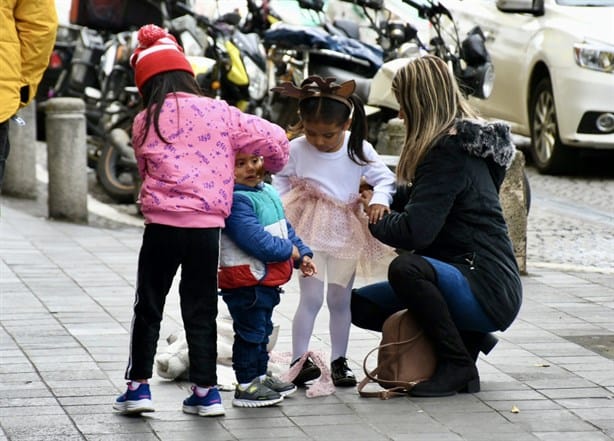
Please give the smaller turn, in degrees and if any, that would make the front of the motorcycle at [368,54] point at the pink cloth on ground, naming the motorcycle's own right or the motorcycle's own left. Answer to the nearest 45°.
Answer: approximately 45° to the motorcycle's own right

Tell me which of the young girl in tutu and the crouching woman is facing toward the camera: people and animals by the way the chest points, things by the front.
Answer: the young girl in tutu

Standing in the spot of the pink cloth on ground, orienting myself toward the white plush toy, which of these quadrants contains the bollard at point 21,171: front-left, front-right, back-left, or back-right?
front-right

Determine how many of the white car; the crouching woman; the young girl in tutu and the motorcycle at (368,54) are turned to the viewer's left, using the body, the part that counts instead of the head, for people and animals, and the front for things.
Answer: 1

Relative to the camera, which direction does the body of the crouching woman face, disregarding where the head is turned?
to the viewer's left

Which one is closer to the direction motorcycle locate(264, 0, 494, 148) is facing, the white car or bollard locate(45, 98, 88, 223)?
the white car

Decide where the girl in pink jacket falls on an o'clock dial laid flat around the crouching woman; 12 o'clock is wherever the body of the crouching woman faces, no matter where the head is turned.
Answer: The girl in pink jacket is roughly at 11 o'clock from the crouching woman.

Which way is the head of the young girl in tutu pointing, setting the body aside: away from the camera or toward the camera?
toward the camera

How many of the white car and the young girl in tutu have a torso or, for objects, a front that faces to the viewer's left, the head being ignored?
0

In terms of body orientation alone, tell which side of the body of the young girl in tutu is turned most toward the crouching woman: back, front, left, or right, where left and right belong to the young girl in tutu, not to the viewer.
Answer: left

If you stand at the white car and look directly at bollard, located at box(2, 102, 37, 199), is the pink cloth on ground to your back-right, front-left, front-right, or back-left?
front-left

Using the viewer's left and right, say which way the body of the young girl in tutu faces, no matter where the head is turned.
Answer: facing the viewer

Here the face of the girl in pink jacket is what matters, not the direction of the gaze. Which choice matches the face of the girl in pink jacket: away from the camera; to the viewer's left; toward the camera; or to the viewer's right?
away from the camera

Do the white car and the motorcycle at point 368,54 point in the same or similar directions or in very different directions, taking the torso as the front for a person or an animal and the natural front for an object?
same or similar directions

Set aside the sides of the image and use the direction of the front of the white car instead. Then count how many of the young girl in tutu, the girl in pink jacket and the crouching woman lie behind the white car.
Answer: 0

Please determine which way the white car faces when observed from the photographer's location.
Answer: facing the viewer and to the right of the viewer
